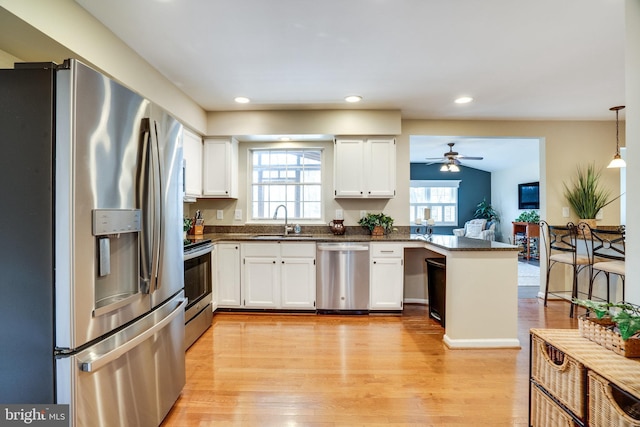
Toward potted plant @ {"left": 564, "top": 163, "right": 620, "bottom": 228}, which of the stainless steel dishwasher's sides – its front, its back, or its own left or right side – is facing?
left

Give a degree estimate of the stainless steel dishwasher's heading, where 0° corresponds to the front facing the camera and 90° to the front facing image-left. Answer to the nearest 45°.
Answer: approximately 0°

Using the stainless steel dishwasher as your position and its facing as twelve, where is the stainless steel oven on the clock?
The stainless steel oven is roughly at 2 o'clock from the stainless steel dishwasher.

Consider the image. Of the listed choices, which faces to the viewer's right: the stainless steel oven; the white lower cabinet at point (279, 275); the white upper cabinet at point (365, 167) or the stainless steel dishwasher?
the stainless steel oven

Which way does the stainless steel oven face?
to the viewer's right

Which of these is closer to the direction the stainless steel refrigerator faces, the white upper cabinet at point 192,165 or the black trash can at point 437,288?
the black trash can

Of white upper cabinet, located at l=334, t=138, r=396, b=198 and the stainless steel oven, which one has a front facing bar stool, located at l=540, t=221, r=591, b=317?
the stainless steel oven

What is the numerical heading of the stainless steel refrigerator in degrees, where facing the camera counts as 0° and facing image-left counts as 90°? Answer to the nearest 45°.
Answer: approximately 315°

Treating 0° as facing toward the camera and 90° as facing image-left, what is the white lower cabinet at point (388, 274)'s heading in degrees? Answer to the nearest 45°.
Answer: approximately 0°
